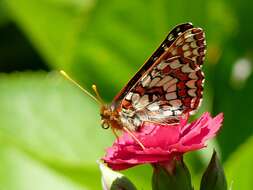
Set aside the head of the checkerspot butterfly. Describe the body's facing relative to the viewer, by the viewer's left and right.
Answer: facing to the left of the viewer

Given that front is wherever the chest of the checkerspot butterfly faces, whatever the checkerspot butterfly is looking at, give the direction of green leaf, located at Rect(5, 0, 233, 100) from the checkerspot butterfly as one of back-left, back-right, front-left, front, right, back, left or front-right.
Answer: right

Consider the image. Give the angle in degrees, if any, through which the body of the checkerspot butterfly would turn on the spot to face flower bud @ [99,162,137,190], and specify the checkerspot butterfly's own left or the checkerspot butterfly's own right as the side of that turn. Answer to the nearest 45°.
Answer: approximately 45° to the checkerspot butterfly's own left
